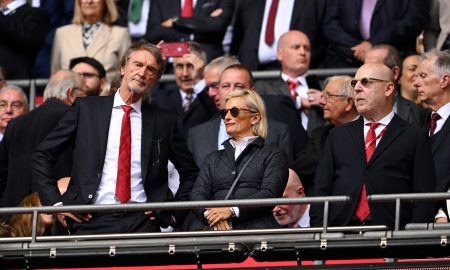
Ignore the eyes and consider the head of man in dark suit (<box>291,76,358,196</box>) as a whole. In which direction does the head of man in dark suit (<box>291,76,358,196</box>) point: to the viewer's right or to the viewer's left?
to the viewer's left

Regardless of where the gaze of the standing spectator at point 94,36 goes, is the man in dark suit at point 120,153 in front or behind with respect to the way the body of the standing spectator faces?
in front

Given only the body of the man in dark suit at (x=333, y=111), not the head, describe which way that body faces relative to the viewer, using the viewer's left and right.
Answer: facing the viewer and to the left of the viewer

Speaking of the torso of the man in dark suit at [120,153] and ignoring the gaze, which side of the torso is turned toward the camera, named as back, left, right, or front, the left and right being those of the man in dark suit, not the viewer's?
front

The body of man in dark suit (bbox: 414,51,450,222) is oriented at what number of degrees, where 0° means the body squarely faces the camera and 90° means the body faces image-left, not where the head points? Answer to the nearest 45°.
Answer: approximately 45°

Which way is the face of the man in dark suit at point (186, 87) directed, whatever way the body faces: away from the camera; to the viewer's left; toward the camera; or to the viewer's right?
toward the camera

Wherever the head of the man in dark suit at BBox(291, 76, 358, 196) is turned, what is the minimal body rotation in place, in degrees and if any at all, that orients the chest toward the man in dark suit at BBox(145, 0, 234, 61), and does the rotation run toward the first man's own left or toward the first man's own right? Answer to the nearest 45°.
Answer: approximately 90° to the first man's own right

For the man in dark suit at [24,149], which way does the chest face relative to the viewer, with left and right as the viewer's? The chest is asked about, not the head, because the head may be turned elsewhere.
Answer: facing away from the viewer and to the right of the viewer

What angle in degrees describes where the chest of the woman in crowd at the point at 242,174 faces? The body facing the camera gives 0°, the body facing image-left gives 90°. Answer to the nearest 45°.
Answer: approximately 45°

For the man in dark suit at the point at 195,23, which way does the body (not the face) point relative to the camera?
toward the camera

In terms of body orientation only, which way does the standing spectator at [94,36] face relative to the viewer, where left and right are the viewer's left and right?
facing the viewer

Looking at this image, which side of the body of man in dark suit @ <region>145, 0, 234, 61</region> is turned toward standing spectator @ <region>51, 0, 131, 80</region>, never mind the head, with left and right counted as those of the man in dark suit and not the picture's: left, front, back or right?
right

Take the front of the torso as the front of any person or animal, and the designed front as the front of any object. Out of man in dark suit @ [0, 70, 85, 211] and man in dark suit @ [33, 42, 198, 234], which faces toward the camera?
man in dark suit @ [33, 42, 198, 234]

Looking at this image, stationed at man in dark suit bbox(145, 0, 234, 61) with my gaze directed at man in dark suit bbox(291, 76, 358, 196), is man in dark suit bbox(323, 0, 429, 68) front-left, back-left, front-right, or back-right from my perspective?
front-left

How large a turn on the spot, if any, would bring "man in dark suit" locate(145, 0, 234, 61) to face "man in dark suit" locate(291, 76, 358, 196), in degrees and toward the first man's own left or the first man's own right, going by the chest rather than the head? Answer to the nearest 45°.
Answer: approximately 45° to the first man's own left
